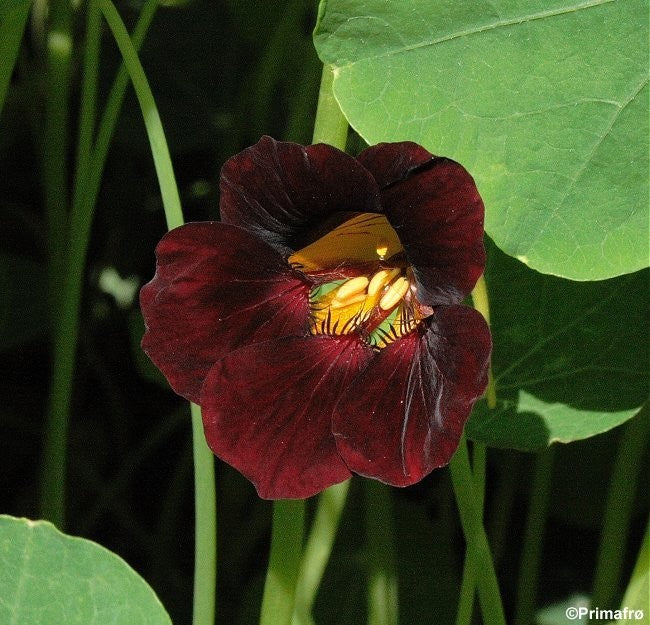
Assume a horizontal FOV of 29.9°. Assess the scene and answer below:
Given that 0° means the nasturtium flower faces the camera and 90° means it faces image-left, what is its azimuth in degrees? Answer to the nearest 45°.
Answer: approximately 0°
